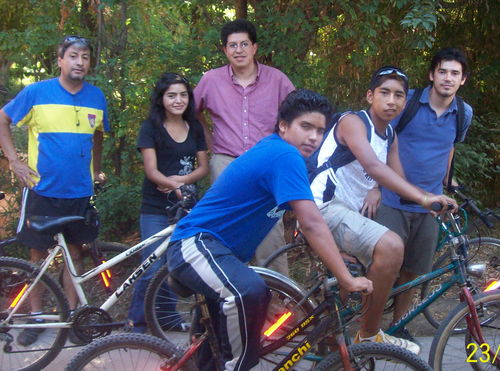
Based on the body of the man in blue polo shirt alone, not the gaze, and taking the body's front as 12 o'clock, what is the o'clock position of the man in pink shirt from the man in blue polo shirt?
The man in pink shirt is roughly at 3 o'clock from the man in blue polo shirt.

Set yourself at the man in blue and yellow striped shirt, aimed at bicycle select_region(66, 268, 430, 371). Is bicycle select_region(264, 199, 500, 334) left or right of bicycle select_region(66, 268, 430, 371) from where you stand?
left

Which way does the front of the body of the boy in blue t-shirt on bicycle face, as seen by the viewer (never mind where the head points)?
to the viewer's right

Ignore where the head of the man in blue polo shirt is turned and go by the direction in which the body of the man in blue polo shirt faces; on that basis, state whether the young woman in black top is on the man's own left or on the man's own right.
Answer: on the man's own right

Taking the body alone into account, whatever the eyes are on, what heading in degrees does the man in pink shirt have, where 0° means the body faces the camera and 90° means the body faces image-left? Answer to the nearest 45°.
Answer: approximately 0°

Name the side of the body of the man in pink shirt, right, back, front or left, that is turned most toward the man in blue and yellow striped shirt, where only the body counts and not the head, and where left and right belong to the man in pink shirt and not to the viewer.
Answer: right

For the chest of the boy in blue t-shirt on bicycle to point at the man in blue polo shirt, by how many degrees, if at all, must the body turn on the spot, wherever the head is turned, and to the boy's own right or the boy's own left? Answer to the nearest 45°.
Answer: approximately 45° to the boy's own left

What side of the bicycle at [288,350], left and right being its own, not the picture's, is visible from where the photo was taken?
right

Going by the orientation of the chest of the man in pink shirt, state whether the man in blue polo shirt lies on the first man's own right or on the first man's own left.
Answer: on the first man's own left

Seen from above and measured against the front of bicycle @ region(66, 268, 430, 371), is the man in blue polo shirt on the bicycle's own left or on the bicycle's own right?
on the bicycle's own left

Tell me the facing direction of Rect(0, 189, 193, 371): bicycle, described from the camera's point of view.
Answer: facing to the right of the viewer

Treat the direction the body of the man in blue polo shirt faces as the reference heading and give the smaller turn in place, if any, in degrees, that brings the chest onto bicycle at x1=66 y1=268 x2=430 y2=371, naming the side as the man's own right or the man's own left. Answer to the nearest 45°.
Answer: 0° — they already face it

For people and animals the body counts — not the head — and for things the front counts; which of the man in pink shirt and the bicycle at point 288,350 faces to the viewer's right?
the bicycle
